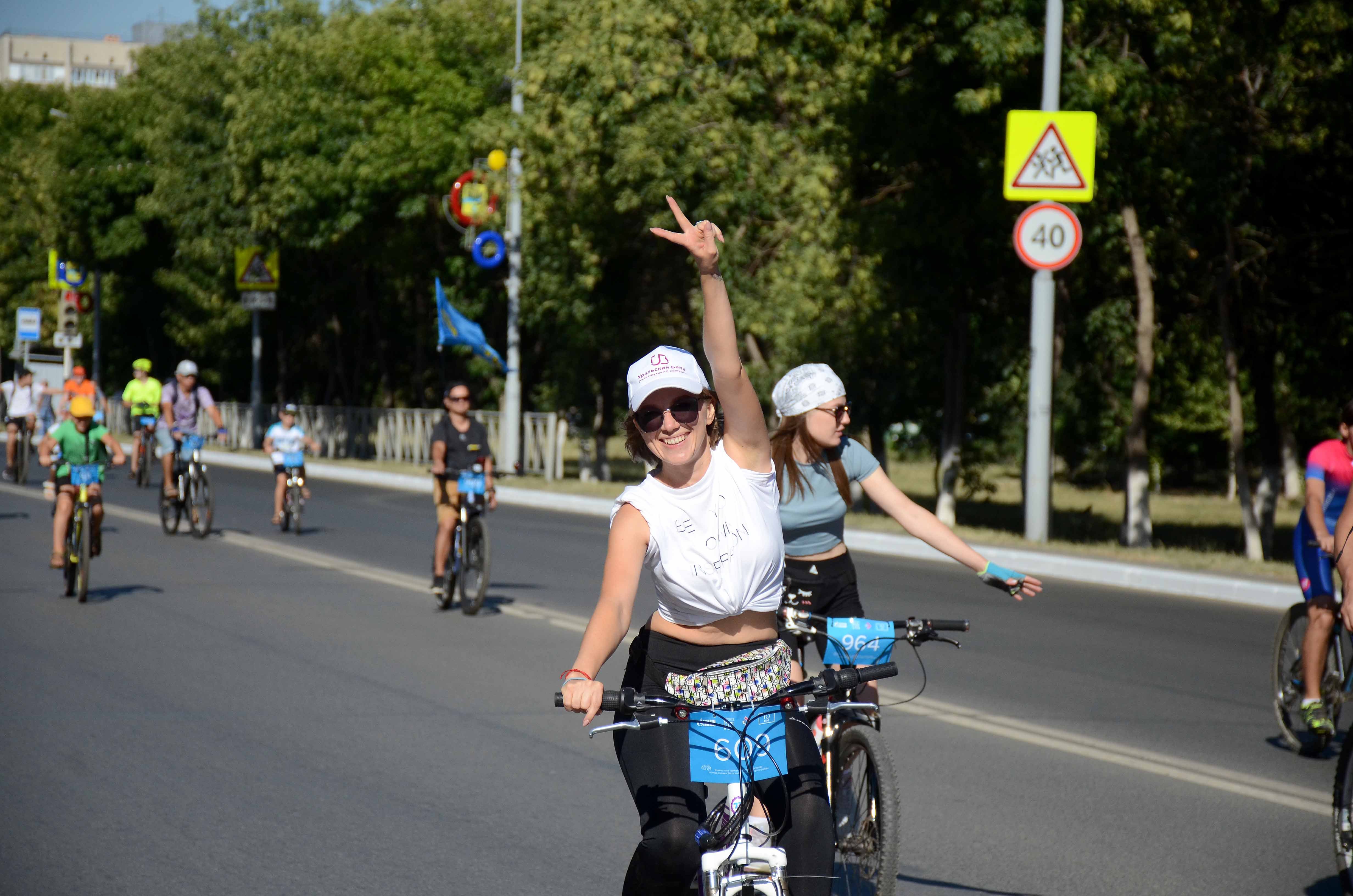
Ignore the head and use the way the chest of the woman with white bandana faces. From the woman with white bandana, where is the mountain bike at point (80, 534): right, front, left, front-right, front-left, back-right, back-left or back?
back

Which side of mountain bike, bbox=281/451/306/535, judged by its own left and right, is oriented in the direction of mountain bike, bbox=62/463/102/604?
front

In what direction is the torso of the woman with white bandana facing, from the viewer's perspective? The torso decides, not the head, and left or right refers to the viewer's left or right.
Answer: facing the viewer and to the right of the viewer

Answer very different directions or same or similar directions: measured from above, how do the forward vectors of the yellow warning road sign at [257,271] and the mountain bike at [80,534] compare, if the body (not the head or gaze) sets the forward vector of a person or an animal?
same or similar directions

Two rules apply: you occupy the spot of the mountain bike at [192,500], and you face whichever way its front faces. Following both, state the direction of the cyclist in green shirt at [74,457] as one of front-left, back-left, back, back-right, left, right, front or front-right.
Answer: front-right

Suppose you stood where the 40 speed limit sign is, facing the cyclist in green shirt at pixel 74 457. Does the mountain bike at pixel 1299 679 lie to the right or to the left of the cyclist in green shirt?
left

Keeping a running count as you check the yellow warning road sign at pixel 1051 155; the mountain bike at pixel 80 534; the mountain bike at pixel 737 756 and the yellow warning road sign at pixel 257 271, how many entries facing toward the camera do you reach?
4

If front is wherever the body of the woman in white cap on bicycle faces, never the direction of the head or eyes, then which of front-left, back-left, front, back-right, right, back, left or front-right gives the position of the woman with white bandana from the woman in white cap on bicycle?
back

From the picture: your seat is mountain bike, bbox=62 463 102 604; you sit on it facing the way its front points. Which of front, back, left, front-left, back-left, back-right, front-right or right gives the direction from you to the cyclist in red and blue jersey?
front-left

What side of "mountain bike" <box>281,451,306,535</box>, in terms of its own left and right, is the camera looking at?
front

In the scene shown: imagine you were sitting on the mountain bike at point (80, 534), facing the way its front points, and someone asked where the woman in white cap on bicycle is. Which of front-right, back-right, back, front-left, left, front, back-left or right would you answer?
front

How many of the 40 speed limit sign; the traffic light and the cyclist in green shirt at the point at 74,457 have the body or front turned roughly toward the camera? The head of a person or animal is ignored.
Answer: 3

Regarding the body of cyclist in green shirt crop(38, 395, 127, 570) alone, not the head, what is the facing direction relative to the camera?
toward the camera

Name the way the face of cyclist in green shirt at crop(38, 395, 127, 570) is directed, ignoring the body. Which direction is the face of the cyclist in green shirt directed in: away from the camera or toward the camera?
toward the camera

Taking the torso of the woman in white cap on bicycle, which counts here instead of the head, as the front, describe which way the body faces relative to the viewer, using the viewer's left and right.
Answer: facing the viewer

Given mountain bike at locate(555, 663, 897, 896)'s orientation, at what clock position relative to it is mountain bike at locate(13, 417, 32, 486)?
mountain bike at locate(13, 417, 32, 486) is roughly at 5 o'clock from mountain bike at locate(555, 663, 897, 896).
